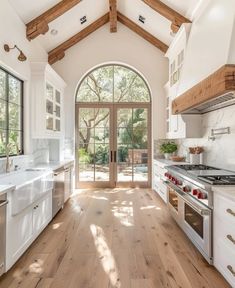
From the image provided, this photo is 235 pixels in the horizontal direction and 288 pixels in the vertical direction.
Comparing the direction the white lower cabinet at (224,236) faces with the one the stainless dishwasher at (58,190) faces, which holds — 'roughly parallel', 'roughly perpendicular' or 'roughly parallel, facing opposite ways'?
roughly parallel, facing opposite ways

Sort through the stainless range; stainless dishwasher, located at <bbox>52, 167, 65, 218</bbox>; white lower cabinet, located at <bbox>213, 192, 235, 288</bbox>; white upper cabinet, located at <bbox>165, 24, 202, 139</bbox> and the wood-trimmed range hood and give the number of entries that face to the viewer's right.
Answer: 1

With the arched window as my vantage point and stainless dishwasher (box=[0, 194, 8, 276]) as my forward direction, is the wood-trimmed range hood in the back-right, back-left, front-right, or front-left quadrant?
front-left

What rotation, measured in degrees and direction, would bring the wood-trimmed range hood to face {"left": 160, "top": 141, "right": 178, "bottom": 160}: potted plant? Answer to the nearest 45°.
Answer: approximately 135° to its right

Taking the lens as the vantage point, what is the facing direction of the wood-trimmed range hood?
facing the viewer and to the left of the viewer

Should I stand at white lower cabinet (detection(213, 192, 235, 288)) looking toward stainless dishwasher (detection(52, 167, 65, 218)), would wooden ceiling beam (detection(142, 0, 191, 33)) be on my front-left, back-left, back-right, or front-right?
front-right

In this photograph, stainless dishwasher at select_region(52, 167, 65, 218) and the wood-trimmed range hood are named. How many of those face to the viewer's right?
1

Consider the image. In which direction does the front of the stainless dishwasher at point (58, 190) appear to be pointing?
to the viewer's right

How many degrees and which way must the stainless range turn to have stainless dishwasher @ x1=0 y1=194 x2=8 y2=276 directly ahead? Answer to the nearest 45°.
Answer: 0° — it already faces it

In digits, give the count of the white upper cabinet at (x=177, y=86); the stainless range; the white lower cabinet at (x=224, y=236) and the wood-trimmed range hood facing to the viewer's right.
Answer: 0

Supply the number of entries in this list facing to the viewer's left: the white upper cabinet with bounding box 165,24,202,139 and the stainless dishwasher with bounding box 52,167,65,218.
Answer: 1

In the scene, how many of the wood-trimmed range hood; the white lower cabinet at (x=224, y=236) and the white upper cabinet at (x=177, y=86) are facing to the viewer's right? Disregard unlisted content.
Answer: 0

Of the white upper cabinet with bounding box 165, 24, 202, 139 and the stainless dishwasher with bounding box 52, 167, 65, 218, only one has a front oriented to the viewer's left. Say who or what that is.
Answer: the white upper cabinet

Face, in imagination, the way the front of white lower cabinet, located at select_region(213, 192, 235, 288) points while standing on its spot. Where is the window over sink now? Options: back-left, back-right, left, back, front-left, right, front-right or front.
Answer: front-right

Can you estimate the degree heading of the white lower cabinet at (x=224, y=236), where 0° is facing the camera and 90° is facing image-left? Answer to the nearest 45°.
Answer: approximately 45°
